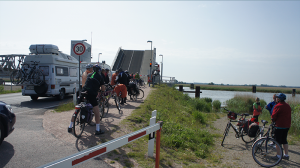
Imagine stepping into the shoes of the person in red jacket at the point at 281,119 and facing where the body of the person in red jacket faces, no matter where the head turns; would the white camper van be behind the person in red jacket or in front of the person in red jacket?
in front

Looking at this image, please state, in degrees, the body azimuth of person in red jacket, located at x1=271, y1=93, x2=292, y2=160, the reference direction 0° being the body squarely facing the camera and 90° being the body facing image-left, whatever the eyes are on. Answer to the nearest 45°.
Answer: approximately 135°

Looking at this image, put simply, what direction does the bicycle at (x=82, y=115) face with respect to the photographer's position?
facing away from the viewer and to the right of the viewer

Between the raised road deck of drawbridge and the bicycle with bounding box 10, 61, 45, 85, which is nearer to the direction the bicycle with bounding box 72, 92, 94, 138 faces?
the raised road deck of drawbridge

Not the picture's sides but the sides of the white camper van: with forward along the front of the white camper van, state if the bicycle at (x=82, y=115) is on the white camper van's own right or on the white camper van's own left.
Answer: on the white camper van's own right

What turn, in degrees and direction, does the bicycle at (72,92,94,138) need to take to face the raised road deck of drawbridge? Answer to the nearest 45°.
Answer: approximately 45° to its left

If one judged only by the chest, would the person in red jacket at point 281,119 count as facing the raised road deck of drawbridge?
yes

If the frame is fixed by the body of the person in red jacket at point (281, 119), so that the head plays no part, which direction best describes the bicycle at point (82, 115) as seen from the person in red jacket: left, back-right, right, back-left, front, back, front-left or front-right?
left
